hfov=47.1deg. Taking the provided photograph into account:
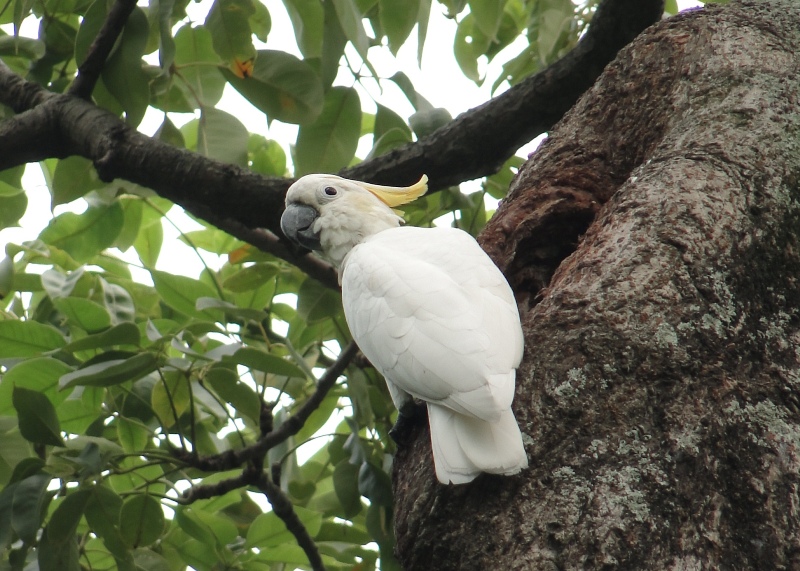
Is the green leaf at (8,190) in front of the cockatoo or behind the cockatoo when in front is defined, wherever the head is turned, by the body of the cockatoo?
in front

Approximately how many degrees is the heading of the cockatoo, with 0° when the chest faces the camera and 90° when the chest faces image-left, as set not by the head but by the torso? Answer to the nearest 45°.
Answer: approximately 135°

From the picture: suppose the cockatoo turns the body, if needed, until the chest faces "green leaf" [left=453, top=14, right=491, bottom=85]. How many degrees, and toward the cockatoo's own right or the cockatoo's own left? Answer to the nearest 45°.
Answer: approximately 45° to the cockatoo's own right

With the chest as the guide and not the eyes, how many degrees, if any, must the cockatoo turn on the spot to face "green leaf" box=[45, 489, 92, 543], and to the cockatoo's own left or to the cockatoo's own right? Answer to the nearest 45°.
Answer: approximately 45° to the cockatoo's own left

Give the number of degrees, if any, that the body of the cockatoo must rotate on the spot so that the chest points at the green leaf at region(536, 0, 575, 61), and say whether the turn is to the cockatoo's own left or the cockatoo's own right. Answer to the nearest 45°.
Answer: approximately 90° to the cockatoo's own right

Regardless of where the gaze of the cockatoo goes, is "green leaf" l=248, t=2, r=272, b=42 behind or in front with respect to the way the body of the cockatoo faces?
in front
